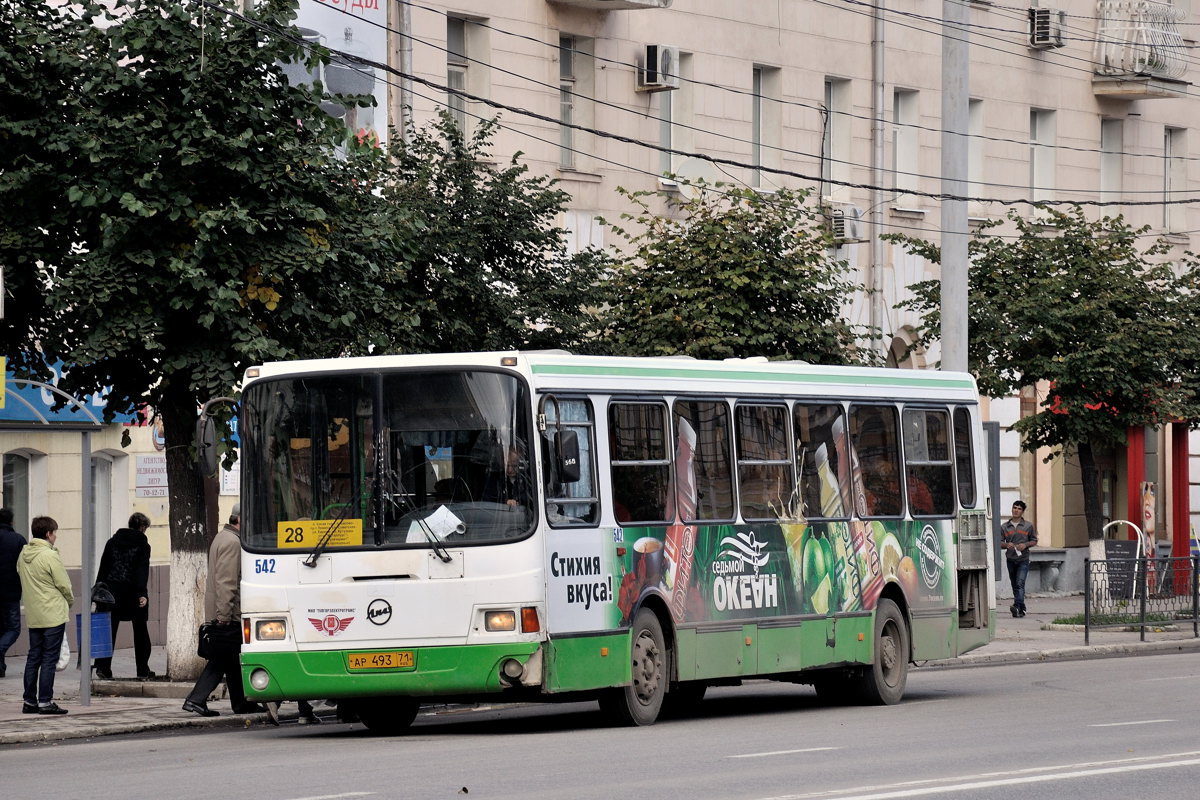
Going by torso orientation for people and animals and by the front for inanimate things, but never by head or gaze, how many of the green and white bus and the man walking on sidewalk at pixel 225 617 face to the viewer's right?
1

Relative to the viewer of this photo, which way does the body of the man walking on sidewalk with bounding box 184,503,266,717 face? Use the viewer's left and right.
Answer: facing to the right of the viewer

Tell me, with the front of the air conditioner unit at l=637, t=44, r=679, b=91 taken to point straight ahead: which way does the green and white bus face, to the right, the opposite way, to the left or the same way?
to the right

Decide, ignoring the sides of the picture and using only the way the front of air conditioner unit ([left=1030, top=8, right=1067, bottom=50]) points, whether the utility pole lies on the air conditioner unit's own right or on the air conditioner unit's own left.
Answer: on the air conditioner unit's own right

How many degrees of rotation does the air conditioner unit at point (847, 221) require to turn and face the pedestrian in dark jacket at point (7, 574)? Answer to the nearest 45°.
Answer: approximately 90° to its right

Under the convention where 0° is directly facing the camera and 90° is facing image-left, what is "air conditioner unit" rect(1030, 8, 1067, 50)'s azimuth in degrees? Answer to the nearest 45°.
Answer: approximately 315°

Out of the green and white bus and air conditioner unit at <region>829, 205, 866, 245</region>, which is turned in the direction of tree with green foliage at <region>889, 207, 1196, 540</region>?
the air conditioner unit

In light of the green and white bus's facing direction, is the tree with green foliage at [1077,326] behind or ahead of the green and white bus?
behind

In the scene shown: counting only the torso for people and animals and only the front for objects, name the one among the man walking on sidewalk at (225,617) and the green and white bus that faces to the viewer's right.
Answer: the man walking on sidewalk

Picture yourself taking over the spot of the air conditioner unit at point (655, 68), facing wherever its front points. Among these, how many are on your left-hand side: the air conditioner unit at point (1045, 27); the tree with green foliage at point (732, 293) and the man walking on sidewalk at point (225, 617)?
1

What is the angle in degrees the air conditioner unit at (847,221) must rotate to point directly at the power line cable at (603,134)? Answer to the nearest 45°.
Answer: approximately 90° to its right
